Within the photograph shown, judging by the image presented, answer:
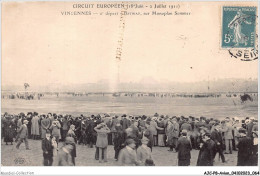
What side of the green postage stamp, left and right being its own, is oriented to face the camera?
front

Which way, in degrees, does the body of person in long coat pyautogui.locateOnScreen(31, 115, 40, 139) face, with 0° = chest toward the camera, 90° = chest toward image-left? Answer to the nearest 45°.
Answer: approximately 180°
